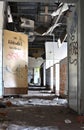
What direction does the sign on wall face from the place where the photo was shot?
facing the viewer and to the right of the viewer
